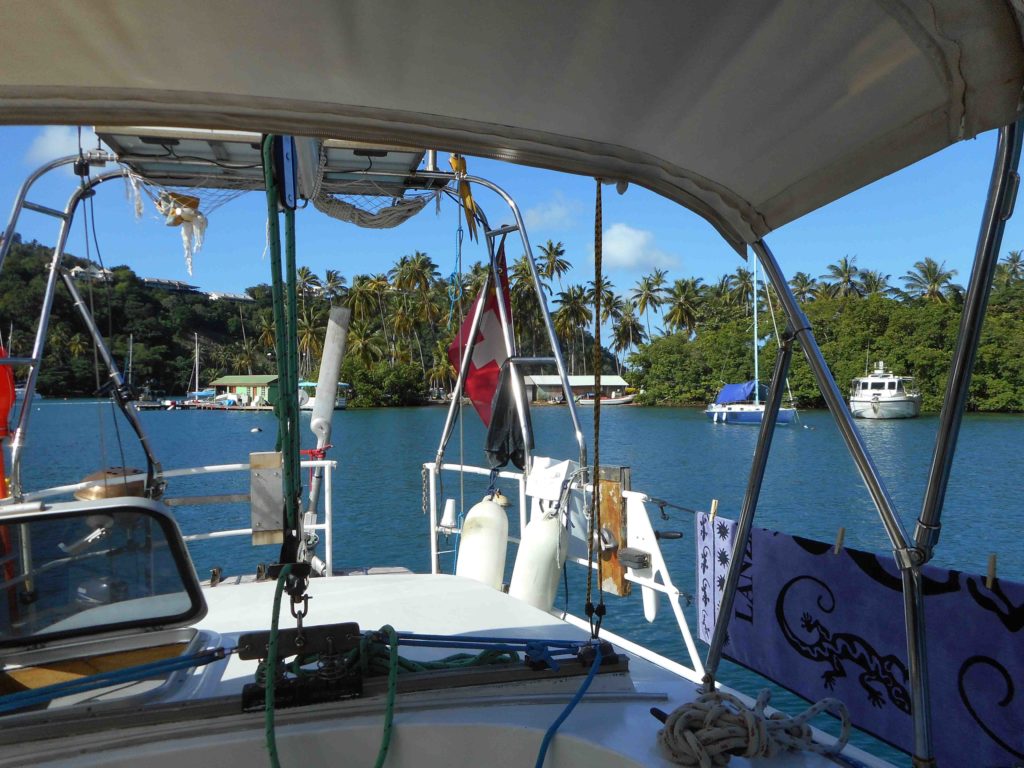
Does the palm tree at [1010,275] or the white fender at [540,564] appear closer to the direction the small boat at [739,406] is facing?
the palm tree

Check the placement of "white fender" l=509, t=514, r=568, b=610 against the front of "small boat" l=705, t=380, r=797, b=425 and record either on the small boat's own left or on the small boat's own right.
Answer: on the small boat's own right

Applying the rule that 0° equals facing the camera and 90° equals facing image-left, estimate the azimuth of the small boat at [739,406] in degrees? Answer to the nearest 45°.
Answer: approximately 270°

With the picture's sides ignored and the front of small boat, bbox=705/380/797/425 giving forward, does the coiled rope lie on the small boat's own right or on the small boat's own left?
on the small boat's own right

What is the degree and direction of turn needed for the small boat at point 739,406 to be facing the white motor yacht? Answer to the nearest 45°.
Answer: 0° — it already faces it

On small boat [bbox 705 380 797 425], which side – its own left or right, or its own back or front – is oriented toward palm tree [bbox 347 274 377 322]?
back

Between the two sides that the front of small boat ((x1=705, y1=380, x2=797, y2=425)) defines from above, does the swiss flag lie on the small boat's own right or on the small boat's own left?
on the small boat's own right
